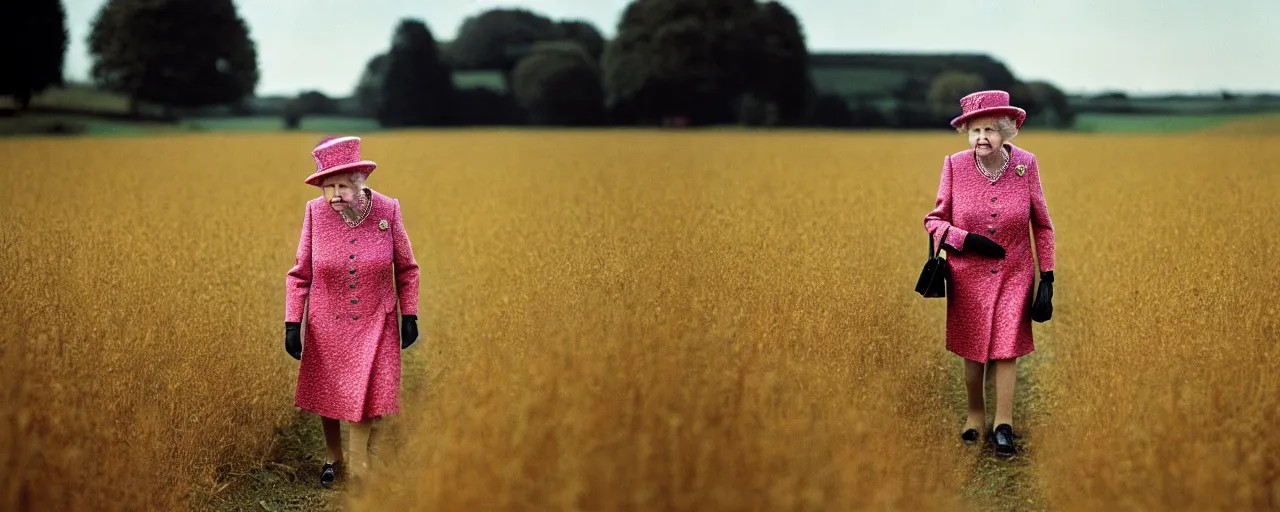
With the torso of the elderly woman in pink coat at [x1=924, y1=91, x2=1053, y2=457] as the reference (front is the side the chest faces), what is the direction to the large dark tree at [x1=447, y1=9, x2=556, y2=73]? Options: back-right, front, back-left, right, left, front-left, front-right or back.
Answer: back-right

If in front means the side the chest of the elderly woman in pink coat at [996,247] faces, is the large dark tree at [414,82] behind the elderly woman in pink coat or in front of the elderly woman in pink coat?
behind

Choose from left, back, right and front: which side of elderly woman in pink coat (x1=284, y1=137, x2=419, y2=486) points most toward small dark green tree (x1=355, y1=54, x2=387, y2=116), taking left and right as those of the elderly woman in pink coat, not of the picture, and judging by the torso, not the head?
back

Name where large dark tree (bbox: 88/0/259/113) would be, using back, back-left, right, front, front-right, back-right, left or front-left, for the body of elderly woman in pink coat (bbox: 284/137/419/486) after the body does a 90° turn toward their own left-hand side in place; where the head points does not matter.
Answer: left

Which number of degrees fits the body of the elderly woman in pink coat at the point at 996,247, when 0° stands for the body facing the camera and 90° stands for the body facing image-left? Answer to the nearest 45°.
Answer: approximately 0°

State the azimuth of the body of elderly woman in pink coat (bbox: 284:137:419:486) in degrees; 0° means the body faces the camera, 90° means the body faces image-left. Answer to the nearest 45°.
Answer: approximately 0°

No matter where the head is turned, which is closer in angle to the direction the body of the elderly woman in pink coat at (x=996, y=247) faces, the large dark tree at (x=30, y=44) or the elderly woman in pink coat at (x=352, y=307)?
the elderly woman in pink coat

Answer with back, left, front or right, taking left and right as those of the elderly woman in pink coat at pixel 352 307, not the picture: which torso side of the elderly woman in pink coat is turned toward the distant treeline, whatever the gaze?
back

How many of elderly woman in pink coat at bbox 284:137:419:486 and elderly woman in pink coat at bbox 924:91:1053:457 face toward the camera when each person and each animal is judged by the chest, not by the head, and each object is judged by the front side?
2

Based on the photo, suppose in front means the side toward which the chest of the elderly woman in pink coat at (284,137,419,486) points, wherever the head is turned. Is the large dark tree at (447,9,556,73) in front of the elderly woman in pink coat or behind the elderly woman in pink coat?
behind

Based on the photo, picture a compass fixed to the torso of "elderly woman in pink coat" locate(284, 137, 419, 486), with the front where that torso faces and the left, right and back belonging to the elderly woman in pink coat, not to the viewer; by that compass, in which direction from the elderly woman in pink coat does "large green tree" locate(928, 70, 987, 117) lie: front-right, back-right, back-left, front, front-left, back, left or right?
back-left

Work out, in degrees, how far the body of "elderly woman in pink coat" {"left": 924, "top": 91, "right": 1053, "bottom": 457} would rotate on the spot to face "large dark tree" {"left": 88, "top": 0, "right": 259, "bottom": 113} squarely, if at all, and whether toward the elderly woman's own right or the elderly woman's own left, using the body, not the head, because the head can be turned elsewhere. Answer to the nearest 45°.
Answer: approximately 135° to the elderly woman's own right
